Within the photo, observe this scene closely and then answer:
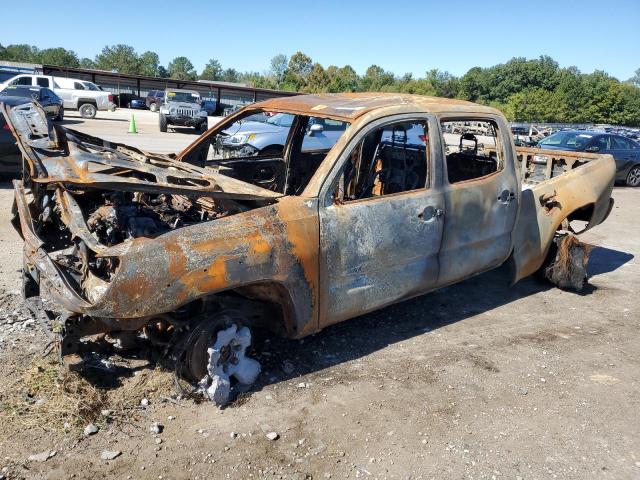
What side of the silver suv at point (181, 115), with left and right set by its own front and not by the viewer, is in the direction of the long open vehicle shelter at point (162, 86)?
back

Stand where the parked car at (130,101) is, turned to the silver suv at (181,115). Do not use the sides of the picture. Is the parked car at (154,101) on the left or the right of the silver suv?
left

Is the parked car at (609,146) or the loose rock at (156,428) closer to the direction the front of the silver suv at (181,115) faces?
the loose rock

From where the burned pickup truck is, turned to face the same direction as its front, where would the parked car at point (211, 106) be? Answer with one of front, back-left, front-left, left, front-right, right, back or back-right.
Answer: back-right

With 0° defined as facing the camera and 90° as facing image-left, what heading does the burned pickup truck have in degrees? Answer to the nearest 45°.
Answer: approximately 45°

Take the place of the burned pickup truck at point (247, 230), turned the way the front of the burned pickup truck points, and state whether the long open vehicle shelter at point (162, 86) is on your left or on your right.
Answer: on your right

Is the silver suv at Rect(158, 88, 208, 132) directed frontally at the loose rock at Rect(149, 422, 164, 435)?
yes

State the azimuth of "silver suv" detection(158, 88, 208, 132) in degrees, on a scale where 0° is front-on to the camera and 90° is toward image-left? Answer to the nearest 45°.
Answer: approximately 0°

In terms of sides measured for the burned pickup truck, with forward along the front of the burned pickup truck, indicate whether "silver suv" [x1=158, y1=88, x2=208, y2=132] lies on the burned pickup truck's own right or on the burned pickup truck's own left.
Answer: on the burned pickup truck's own right

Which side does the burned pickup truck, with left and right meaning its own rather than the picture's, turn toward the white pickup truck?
right
